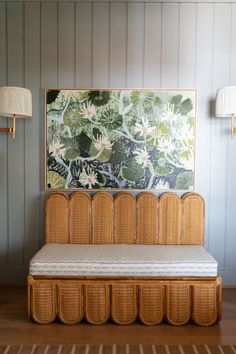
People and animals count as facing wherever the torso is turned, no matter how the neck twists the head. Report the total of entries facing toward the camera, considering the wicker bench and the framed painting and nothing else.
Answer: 2

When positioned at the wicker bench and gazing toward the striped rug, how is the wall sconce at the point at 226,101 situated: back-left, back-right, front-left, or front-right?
back-left

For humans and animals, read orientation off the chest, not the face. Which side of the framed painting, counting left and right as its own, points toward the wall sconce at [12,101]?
right

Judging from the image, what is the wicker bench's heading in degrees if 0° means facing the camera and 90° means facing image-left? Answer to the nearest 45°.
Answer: approximately 0°

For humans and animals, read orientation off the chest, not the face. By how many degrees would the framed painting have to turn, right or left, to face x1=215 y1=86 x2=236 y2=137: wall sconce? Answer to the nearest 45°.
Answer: approximately 90° to its left
